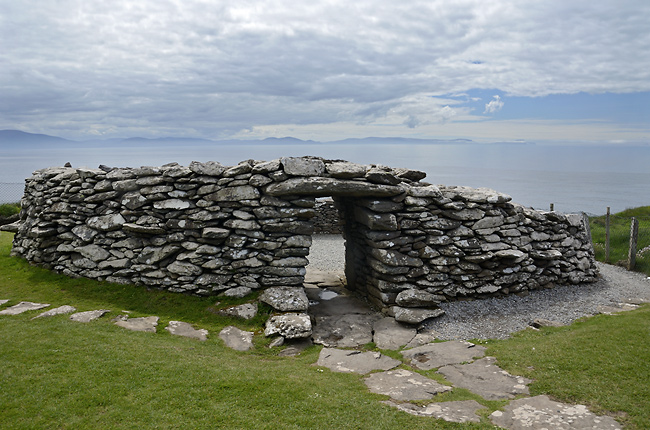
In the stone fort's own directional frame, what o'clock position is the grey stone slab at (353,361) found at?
The grey stone slab is roughly at 11 o'clock from the stone fort.

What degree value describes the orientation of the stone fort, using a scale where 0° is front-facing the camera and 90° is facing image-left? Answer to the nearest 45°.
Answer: approximately 0°

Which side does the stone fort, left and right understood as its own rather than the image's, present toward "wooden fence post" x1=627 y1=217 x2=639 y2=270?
left

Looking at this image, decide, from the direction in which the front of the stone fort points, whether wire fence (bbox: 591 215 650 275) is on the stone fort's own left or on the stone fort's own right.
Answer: on the stone fort's own left

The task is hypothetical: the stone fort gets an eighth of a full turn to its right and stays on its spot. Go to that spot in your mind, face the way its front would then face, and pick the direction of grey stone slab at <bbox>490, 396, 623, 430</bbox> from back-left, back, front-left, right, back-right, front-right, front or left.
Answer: left

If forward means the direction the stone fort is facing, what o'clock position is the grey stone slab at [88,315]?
The grey stone slab is roughly at 2 o'clock from the stone fort.

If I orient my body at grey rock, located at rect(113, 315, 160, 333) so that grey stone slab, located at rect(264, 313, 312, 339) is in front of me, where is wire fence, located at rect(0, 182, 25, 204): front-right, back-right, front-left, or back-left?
back-left

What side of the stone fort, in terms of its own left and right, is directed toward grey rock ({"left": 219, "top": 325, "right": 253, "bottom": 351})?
front

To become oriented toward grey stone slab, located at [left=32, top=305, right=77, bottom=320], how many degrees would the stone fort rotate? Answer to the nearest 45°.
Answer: approximately 90° to its right

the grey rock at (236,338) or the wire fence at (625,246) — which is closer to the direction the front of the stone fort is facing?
the grey rock
